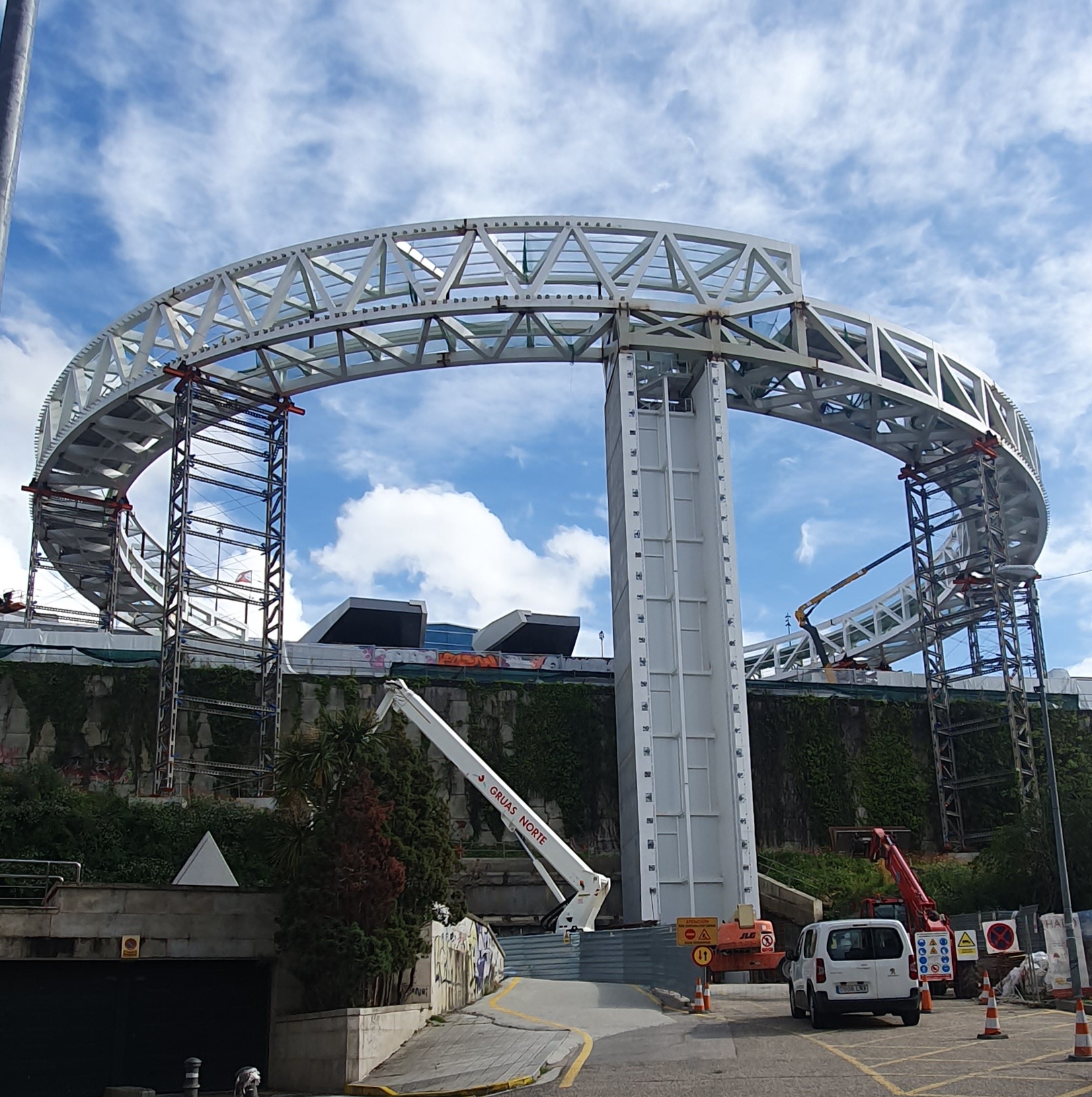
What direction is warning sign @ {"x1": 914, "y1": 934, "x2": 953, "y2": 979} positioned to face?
toward the camera

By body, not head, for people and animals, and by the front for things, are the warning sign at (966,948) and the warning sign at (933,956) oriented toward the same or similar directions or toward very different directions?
same or similar directions

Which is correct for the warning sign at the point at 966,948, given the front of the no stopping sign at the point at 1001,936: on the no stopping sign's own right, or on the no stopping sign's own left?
on the no stopping sign's own right

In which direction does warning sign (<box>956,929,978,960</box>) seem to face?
toward the camera

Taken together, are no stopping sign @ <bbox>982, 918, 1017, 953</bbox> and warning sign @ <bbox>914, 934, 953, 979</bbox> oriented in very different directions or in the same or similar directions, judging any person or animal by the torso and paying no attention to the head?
same or similar directions

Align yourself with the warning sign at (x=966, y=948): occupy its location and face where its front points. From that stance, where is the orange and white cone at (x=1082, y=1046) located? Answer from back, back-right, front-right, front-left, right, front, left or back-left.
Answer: front

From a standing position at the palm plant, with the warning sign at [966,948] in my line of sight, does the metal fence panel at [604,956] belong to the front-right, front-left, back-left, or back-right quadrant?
front-left

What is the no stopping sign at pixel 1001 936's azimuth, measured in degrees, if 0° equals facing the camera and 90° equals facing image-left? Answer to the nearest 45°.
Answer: approximately 0°

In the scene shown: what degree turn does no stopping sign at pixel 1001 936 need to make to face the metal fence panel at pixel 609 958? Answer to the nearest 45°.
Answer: approximately 90° to its right

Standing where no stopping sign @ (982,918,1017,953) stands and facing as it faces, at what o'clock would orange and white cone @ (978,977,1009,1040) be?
The orange and white cone is roughly at 12 o'clock from the no stopping sign.

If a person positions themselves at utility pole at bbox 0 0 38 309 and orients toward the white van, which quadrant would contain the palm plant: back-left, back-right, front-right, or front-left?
front-left

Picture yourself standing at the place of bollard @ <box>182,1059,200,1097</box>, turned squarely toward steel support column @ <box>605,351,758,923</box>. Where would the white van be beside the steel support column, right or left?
right

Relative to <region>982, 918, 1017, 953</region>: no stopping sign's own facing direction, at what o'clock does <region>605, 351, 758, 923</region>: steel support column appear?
The steel support column is roughly at 5 o'clock from the no stopping sign.

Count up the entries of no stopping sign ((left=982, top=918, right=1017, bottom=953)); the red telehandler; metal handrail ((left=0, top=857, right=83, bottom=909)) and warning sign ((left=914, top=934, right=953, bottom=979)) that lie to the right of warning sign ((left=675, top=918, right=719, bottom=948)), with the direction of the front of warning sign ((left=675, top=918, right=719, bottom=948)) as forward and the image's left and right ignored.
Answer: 1

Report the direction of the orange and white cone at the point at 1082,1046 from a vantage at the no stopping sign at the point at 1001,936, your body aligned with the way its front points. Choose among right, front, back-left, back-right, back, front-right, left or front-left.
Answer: front
